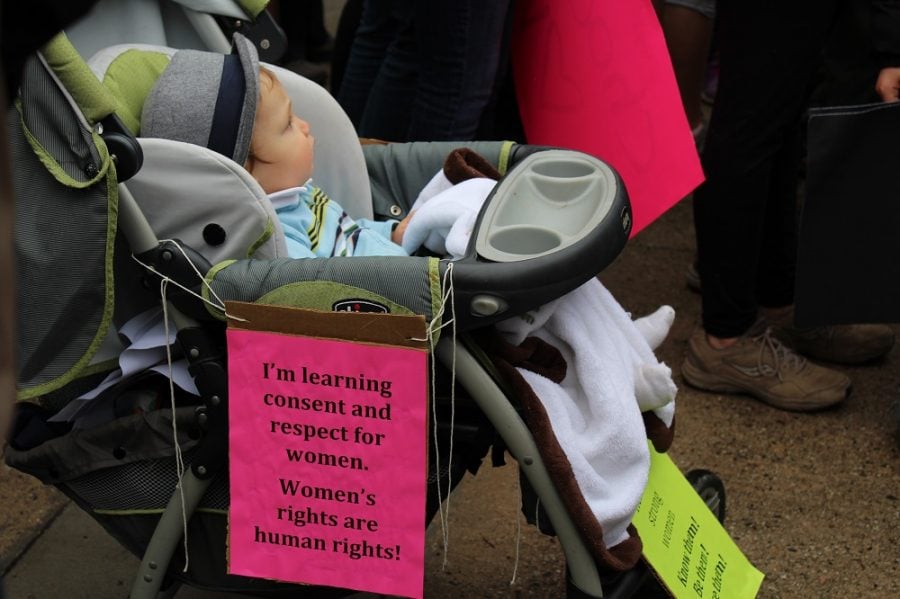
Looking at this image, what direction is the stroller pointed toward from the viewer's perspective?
to the viewer's right

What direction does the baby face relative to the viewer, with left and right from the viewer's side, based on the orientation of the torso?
facing to the right of the viewer

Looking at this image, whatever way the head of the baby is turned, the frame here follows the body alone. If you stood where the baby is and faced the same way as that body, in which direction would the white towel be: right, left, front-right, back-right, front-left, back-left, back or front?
front-right

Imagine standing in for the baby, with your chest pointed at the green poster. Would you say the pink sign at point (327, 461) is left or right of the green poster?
right

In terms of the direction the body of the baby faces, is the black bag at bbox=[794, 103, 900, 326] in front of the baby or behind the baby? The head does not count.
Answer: in front

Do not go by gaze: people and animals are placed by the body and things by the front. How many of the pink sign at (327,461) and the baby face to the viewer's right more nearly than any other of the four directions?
1

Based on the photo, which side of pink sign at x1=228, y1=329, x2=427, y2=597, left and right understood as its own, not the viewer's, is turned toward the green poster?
left

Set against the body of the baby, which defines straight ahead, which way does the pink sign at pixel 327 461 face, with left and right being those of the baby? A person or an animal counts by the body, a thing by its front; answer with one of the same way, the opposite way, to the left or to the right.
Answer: to the right

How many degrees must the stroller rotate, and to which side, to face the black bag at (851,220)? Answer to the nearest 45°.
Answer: approximately 45° to its left

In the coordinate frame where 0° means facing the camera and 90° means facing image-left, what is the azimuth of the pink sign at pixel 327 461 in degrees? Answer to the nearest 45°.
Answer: approximately 0°

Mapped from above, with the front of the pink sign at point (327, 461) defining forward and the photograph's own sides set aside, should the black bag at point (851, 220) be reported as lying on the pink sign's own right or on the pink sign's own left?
on the pink sign's own left

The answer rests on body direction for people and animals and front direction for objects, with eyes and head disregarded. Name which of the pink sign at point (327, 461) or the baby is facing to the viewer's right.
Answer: the baby
